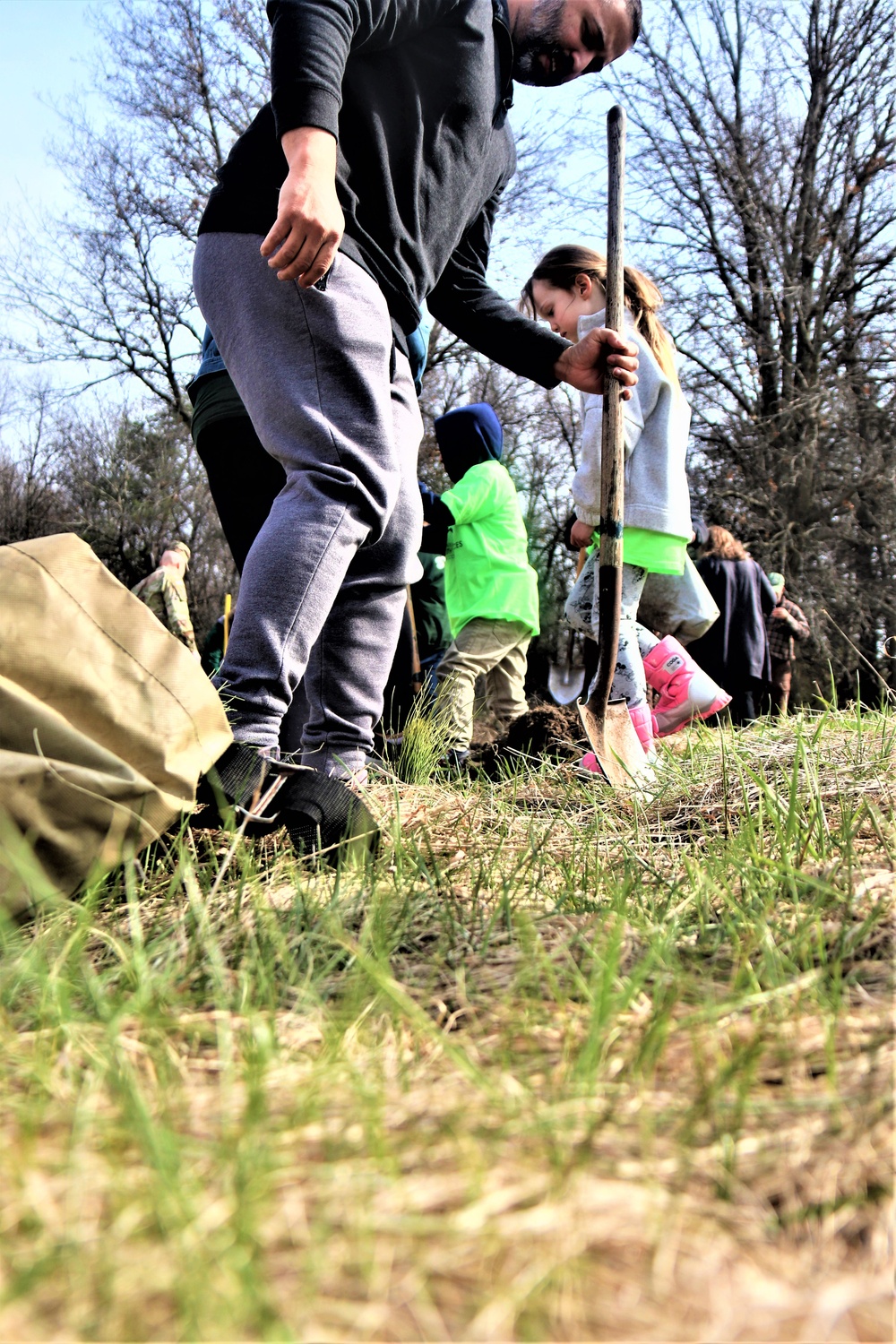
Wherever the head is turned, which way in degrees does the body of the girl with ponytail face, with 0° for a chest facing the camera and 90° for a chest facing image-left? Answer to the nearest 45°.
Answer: approximately 90°

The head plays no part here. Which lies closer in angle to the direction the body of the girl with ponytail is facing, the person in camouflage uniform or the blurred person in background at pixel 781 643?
the person in camouflage uniform

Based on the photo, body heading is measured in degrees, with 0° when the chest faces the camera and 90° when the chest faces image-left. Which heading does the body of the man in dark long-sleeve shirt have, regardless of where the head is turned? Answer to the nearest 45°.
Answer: approximately 315°

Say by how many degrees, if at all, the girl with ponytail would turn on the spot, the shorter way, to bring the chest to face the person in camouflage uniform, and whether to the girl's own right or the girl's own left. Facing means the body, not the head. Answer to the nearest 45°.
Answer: approximately 45° to the girl's own right

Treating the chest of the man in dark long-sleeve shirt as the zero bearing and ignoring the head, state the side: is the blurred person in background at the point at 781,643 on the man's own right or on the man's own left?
on the man's own left
